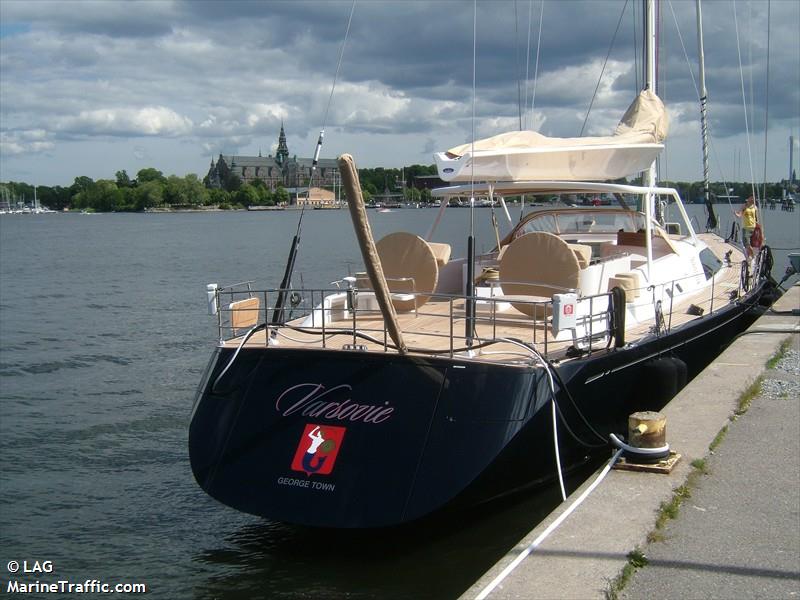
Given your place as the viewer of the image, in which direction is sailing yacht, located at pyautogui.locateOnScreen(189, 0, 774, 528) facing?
facing away from the viewer and to the right of the viewer

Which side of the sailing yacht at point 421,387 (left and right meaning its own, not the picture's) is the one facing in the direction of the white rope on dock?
back
